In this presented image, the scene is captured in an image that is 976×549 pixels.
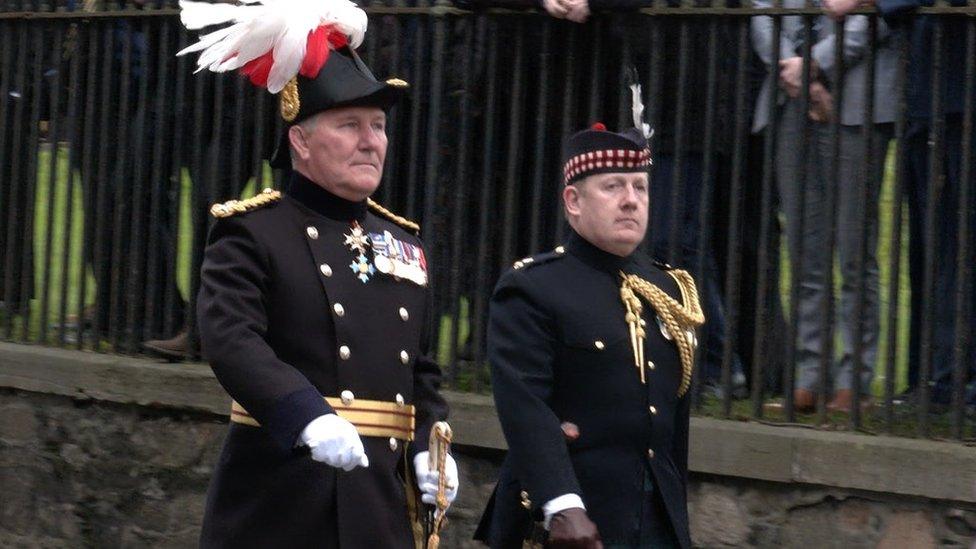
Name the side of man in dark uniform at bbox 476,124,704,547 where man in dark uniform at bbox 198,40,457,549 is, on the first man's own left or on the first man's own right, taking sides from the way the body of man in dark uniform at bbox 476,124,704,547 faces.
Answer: on the first man's own right

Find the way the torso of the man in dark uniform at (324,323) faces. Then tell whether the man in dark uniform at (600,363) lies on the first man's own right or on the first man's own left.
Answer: on the first man's own left

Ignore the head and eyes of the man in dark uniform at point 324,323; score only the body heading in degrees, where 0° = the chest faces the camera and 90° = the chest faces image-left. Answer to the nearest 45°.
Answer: approximately 315°
